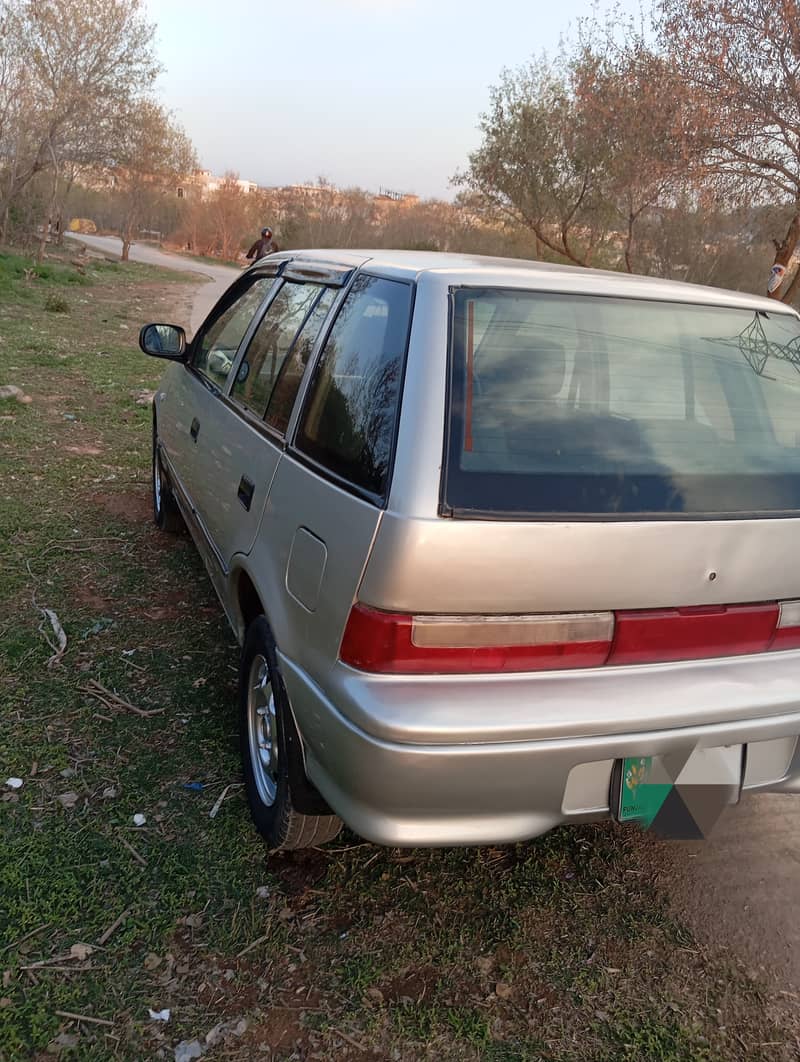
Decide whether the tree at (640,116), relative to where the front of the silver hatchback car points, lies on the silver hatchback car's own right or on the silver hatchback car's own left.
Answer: on the silver hatchback car's own right

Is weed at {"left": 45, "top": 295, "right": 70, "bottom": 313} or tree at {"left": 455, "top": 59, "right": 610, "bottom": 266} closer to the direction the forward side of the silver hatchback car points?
the weed

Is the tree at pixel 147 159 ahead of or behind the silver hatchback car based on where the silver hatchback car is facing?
ahead

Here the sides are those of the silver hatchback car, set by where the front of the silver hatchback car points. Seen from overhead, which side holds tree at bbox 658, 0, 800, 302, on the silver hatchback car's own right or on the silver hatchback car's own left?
on the silver hatchback car's own right

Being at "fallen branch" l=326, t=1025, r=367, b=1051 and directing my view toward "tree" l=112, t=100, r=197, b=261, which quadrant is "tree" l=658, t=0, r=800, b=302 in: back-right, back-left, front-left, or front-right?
front-right

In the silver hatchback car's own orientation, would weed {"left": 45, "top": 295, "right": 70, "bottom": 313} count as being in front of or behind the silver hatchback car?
in front

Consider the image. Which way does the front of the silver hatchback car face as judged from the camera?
facing away from the viewer and to the left of the viewer

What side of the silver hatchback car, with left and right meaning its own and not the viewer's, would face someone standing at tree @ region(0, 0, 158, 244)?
front

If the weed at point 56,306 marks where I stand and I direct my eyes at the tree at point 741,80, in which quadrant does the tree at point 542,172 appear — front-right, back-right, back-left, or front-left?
front-left
